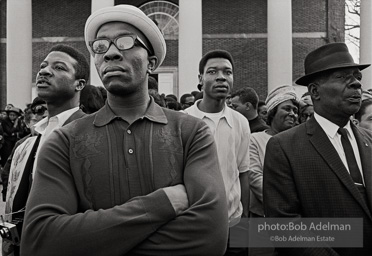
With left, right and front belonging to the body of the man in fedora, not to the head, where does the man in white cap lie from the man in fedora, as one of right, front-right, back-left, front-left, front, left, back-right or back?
right

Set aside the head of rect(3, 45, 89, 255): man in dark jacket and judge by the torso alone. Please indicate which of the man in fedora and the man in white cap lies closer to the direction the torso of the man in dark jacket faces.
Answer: the man in white cap

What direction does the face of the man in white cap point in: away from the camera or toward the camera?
toward the camera

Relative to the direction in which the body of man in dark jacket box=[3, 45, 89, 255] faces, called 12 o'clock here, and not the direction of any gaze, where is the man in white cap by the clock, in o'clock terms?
The man in white cap is roughly at 10 o'clock from the man in dark jacket.

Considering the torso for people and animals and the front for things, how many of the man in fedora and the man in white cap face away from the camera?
0

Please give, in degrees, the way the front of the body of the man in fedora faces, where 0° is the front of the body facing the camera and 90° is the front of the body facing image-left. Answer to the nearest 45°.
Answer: approximately 315°

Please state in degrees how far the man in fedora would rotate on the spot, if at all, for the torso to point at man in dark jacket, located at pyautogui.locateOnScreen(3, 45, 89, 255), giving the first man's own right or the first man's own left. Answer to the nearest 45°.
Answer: approximately 135° to the first man's own right

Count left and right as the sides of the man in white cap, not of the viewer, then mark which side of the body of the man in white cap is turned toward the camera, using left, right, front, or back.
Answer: front

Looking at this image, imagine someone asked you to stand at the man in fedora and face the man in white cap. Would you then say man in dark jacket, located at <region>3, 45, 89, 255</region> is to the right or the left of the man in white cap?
right

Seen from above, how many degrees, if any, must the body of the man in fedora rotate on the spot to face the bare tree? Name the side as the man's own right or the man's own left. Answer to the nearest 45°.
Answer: approximately 135° to the man's own left

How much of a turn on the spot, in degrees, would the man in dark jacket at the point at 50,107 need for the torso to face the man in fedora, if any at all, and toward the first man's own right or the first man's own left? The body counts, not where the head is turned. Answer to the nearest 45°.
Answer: approximately 90° to the first man's own left
